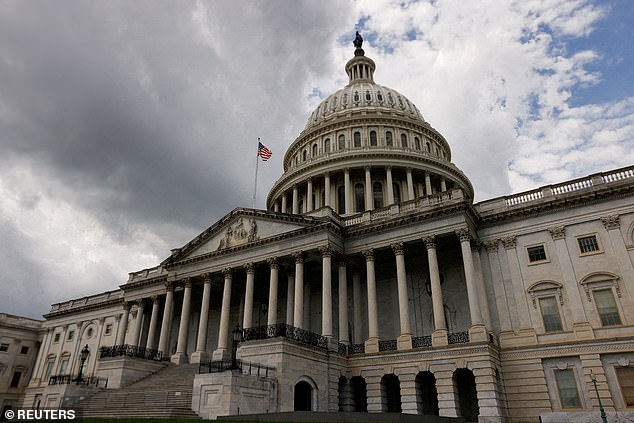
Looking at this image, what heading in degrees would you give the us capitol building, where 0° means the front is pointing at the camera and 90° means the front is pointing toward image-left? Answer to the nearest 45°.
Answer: approximately 45°
